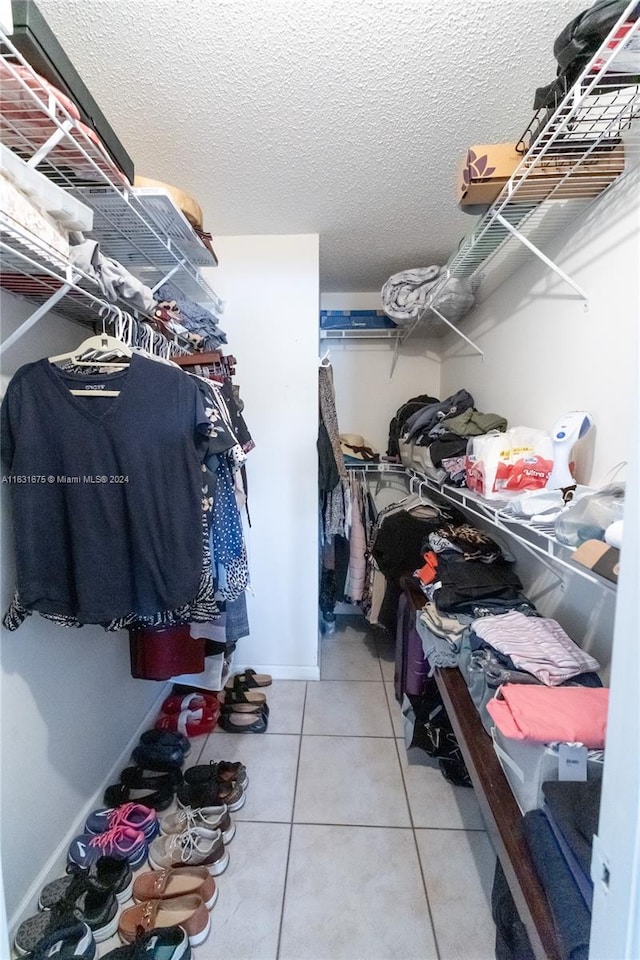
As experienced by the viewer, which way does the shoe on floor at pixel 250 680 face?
facing to the right of the viewer

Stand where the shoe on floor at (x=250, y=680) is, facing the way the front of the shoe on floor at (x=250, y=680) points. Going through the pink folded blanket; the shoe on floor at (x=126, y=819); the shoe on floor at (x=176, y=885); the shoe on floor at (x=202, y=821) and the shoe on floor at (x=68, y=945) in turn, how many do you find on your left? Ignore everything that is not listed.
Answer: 0

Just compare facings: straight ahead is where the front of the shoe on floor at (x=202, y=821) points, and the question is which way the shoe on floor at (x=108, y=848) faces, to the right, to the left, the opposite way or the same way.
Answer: the same way

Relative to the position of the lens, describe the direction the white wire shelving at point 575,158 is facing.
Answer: facing to the left of the viewer
